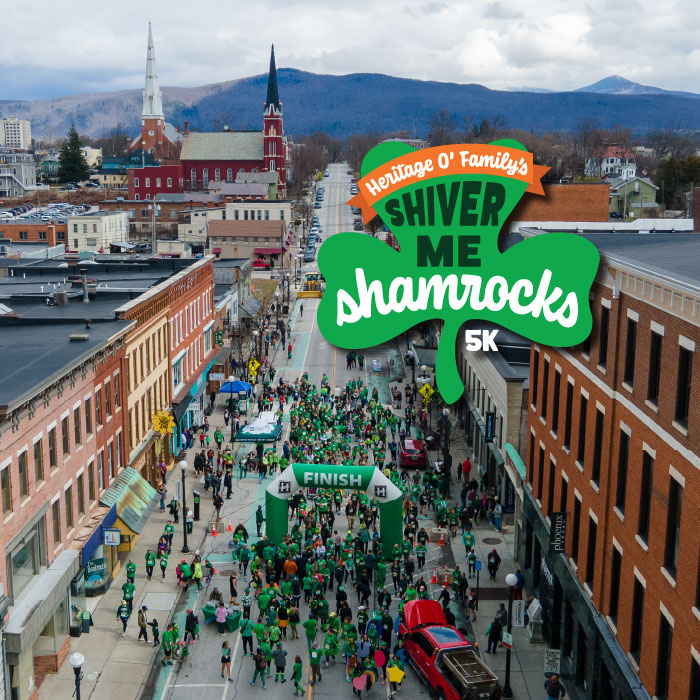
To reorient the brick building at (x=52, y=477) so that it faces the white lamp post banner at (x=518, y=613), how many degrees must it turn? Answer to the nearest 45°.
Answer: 0° — it already faces it

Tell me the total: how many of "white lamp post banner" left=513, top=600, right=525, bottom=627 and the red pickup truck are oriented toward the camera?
1

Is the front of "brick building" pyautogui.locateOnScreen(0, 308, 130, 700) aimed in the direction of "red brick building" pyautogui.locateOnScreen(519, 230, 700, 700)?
yes

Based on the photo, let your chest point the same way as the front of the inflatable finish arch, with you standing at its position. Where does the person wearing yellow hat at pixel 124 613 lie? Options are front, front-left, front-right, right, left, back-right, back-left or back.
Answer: front-right

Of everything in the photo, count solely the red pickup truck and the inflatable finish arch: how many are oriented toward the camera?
1

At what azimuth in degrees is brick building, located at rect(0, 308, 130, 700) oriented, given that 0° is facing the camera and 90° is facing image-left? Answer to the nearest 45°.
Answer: approximately 315°

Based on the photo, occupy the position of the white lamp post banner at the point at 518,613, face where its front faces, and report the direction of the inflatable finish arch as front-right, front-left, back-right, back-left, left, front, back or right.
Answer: back-right

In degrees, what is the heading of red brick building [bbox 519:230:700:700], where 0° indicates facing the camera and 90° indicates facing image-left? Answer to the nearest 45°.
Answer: approximately 45°
